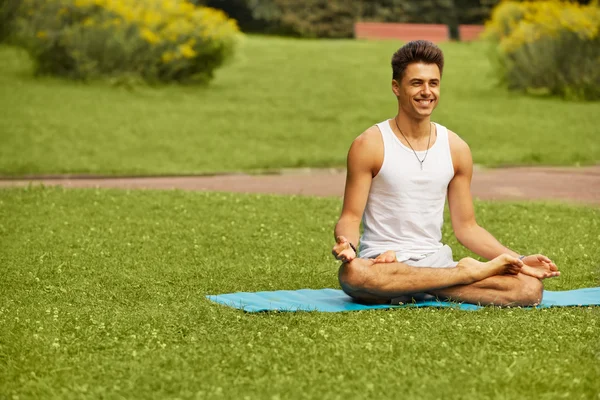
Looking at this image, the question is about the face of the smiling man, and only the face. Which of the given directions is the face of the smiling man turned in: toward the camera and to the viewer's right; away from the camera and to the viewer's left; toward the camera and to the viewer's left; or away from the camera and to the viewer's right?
toward the camera and to the viewer's right

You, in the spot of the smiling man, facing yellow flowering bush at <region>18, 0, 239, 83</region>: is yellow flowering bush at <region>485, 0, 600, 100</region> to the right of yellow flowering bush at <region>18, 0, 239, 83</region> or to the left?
right

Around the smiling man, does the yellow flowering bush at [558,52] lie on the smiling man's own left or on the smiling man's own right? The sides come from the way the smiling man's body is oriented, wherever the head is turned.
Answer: on the smiling man's own left

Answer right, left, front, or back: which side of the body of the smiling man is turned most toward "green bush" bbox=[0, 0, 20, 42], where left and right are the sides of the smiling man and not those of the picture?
back

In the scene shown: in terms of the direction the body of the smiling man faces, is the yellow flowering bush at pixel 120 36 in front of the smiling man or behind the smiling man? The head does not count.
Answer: behind

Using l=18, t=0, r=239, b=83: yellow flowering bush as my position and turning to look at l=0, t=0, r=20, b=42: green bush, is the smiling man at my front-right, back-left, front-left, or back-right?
back-left

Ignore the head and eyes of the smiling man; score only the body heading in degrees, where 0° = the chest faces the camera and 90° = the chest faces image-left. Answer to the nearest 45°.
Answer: approximately 315°
